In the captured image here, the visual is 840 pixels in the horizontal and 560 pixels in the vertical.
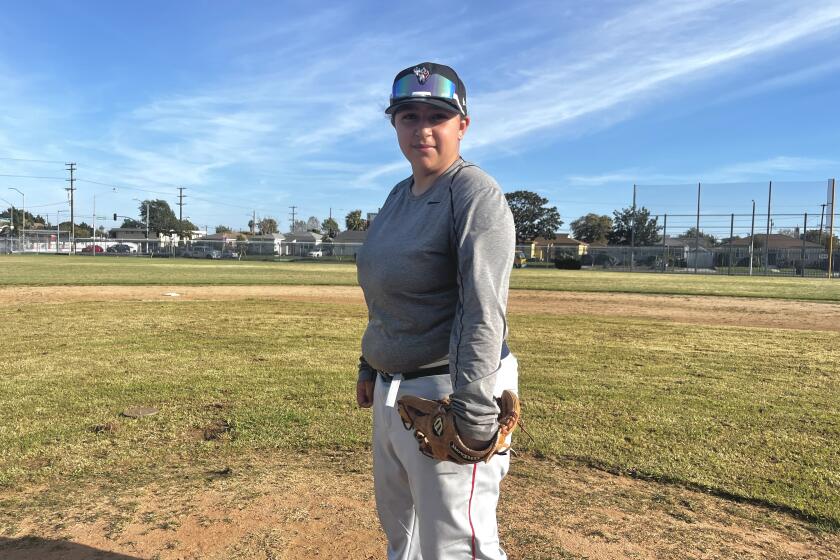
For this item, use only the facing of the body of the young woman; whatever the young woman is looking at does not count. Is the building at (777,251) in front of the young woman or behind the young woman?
behind

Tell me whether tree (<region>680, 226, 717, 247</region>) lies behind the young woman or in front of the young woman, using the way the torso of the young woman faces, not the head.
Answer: behind

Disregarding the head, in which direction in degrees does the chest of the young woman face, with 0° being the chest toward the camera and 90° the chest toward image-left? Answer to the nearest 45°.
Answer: approximately 45°
